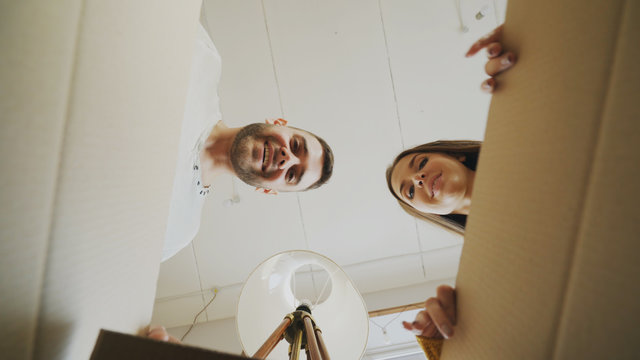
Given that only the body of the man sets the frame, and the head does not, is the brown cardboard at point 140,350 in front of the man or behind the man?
in front

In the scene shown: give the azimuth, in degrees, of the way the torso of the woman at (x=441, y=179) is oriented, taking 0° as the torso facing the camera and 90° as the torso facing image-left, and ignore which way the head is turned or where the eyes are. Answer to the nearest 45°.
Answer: approximately 0°

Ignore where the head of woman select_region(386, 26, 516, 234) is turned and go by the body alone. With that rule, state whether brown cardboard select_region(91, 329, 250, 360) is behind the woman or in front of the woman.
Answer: in front

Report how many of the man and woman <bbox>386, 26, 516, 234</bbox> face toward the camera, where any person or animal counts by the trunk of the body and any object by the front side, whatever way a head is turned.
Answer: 2

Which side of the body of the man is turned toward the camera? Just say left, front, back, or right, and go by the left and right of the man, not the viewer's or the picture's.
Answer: front
